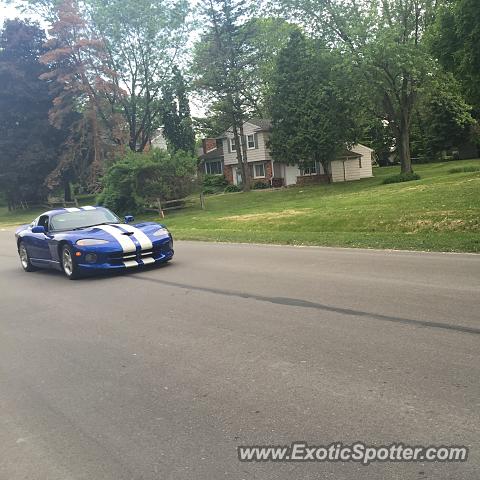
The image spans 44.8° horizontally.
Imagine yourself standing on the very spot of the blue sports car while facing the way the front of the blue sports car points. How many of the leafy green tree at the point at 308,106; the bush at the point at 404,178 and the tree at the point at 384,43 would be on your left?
3

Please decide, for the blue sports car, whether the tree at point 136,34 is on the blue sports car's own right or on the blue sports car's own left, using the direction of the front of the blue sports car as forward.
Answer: on the blue sports car's own left

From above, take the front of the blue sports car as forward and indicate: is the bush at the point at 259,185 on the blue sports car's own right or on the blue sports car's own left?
on the blue sports car's own left

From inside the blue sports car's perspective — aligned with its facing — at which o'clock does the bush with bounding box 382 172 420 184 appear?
The bush is roughly at 9 o'clock from the blue sports car.

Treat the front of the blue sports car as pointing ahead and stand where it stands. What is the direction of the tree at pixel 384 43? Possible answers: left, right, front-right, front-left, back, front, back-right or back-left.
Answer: left

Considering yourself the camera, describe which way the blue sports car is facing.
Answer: facing the viewer and to the right of the viewer

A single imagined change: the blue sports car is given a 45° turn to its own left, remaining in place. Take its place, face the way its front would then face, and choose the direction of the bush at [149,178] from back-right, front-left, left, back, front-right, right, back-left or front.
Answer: left

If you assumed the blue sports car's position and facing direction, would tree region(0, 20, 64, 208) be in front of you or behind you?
behind

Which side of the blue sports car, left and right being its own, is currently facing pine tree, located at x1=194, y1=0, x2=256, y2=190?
left

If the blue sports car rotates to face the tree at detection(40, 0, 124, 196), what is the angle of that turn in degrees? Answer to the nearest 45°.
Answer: approximately 135° to its left
